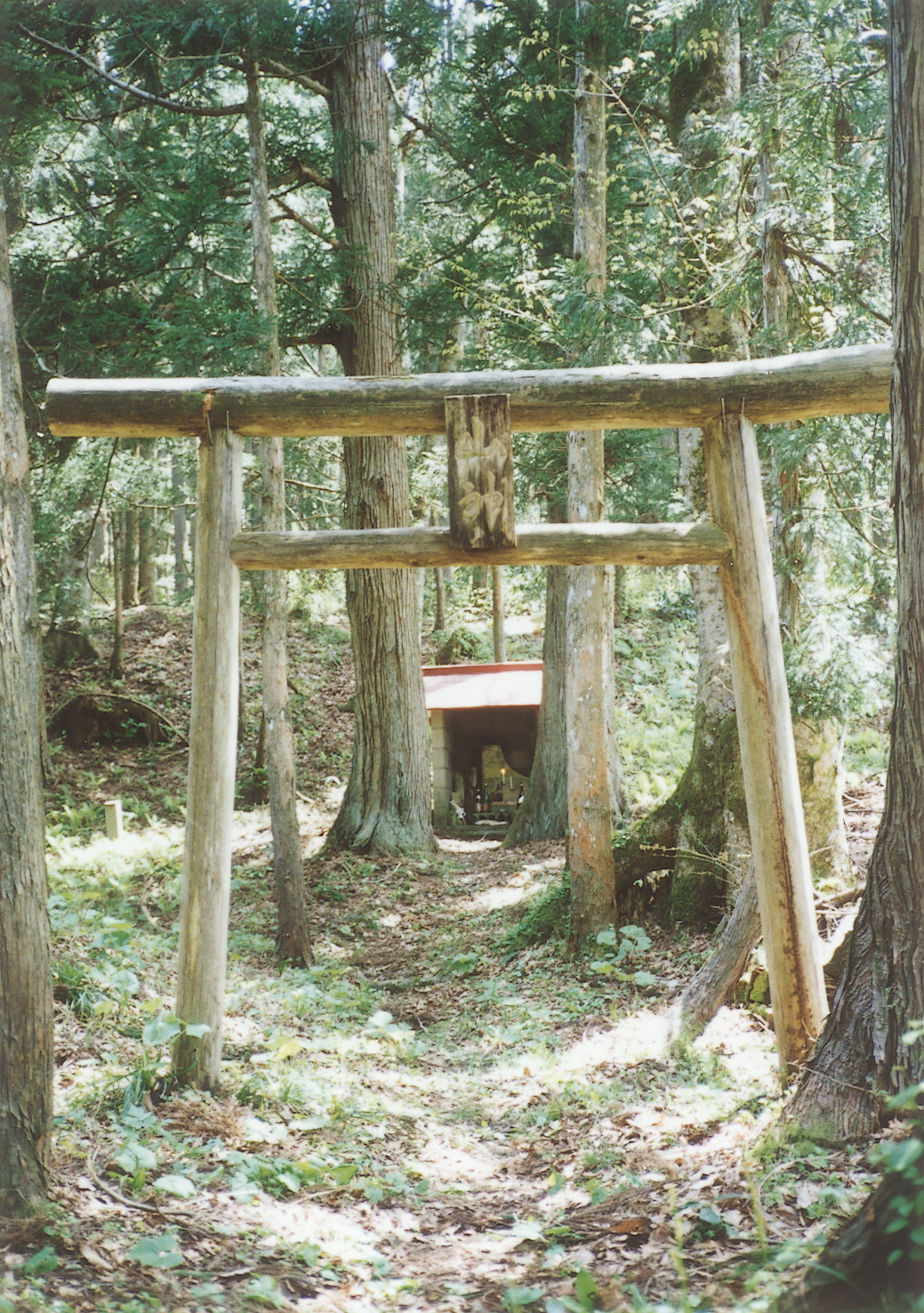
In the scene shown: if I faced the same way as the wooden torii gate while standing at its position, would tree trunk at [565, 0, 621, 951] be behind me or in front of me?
behind

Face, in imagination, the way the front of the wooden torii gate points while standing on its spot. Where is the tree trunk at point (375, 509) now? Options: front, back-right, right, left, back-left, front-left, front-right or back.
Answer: back

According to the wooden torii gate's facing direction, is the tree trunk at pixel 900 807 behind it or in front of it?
in front

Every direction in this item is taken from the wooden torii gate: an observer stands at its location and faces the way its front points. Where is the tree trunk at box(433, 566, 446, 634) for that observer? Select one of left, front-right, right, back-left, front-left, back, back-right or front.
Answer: back

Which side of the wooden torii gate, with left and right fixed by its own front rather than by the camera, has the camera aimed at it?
front
